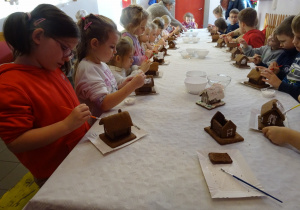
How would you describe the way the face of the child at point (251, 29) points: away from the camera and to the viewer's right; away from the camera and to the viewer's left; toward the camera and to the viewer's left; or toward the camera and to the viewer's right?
away from the camera and to the viewer's left

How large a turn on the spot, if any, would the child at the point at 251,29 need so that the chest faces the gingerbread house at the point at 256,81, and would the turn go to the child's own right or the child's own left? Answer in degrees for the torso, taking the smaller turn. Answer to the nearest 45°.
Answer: approximately 135° to the child's own left

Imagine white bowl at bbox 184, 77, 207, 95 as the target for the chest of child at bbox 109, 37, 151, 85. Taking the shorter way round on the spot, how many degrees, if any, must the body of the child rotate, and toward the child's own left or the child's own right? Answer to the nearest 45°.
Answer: approximately 45° to the child's own right

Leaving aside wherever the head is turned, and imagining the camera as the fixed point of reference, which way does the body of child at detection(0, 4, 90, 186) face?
to the viewer's right

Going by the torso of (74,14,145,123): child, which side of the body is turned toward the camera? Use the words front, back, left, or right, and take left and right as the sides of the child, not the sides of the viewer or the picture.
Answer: right

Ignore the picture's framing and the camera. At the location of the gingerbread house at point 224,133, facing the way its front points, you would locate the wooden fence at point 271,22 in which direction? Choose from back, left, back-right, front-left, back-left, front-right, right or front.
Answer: back-left

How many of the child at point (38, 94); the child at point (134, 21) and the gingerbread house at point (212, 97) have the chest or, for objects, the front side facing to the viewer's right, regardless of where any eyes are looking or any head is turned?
2

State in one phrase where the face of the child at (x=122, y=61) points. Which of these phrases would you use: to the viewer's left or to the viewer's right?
to the viewer's right

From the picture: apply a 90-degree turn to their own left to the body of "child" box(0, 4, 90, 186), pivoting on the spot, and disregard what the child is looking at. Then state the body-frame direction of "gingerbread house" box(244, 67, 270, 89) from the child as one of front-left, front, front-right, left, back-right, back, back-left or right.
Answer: right

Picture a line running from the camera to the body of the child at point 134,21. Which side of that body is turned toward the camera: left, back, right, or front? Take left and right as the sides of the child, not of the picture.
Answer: right

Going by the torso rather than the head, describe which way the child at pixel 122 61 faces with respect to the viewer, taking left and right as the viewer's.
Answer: facing to the right of the viewer

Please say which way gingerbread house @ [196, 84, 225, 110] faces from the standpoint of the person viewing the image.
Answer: facing the viewer and to the left of the viewer
